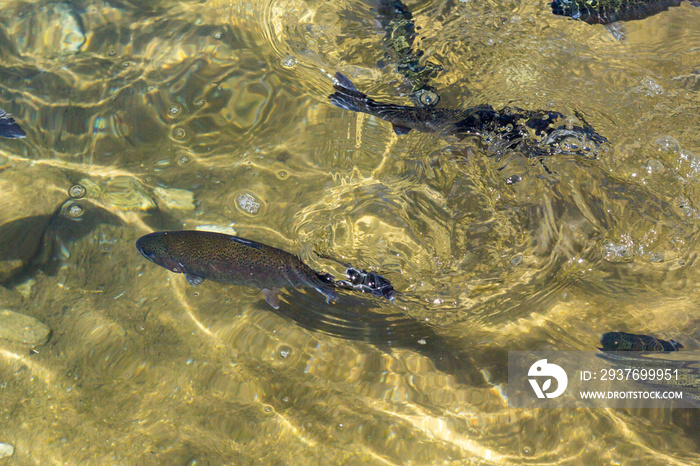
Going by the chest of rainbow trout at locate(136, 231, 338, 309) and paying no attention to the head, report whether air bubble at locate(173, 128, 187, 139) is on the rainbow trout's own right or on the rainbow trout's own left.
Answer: on the rainbow trout's own right

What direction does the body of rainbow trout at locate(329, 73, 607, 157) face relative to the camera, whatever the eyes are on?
to the viewer's right

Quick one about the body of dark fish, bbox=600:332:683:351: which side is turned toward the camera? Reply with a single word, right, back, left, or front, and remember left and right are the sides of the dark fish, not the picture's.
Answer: left

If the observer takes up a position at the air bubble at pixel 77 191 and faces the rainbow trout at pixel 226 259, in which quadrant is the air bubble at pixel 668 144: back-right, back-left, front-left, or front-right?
front-left

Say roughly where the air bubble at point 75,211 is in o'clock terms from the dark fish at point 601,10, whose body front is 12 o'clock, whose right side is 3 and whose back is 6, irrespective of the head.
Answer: The air bubble is roughly at 10 o'clock from the dark fish.

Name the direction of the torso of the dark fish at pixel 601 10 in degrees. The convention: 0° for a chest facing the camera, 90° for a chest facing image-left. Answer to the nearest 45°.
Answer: approximately 90°

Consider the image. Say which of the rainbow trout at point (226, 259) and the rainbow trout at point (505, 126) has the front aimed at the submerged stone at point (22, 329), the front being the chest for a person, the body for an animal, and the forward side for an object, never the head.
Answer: the rainbow trout at point (226, 259)

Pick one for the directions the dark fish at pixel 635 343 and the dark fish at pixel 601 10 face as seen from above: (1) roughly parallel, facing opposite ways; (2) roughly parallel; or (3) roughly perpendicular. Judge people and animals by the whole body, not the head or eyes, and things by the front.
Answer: roughly parallel

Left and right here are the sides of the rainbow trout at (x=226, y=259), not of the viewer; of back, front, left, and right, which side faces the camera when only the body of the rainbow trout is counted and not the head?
left
